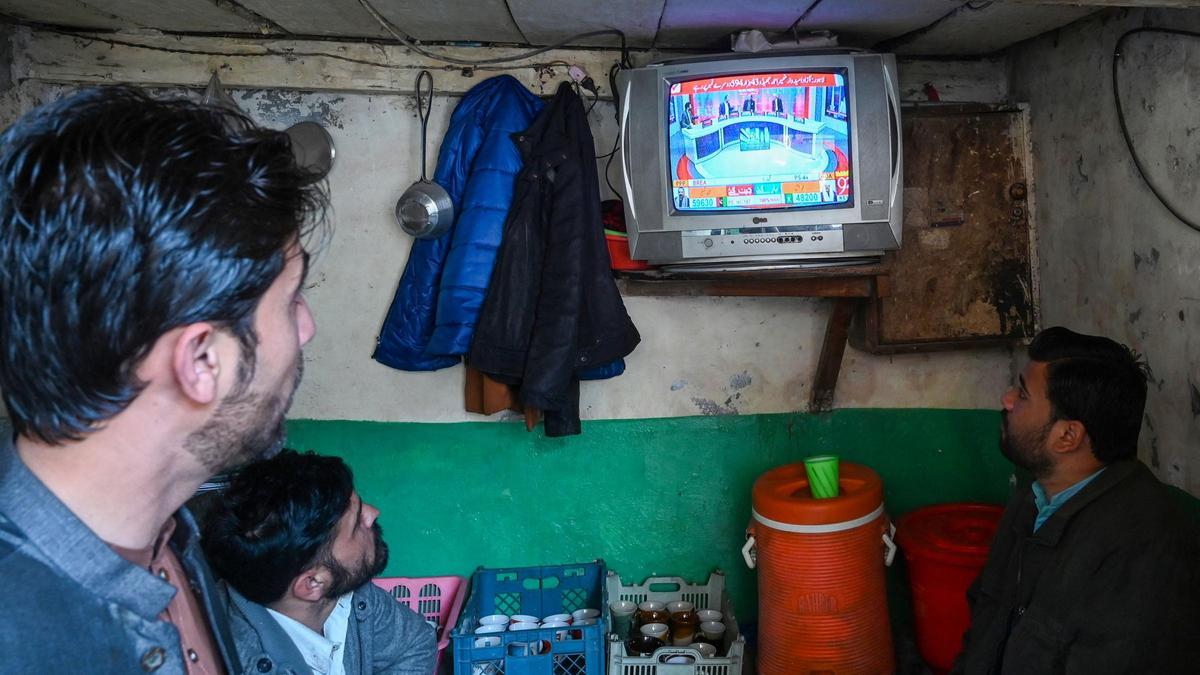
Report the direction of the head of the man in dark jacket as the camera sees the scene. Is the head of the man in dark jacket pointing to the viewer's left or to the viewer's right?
to the viewer's left

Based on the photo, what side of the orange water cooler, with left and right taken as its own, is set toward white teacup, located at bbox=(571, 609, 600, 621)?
right

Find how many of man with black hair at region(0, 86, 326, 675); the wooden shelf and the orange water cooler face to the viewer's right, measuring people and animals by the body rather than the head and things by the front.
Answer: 1

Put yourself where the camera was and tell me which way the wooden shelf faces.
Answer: facing the viewer

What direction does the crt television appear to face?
toward the camera

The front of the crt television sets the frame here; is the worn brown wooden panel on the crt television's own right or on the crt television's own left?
on the crt television's own left

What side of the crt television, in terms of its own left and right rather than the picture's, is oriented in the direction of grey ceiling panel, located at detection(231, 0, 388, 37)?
right

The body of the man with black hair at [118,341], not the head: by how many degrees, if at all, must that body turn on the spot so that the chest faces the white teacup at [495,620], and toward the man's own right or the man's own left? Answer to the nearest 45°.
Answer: approximately 45° to the man's own left

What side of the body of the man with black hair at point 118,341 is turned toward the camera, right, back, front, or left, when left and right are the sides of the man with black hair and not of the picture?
right

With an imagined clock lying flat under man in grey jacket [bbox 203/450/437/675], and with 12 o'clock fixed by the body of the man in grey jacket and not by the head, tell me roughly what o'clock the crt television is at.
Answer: The crt television is roughly at 10 o'clock from the man in grey jacket.

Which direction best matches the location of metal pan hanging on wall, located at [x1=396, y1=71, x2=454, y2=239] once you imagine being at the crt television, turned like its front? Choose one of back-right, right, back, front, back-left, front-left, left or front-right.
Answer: right
